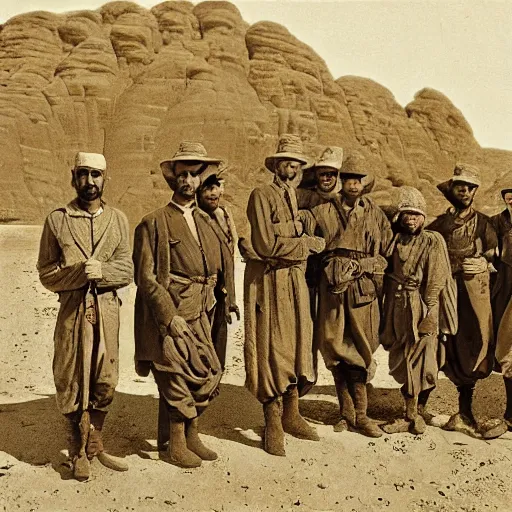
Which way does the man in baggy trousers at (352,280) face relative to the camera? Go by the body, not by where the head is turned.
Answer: toward the camera

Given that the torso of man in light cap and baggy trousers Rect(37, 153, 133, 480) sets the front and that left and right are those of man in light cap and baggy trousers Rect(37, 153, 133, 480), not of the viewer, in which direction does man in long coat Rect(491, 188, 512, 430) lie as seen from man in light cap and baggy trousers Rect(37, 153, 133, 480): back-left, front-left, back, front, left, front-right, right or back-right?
left

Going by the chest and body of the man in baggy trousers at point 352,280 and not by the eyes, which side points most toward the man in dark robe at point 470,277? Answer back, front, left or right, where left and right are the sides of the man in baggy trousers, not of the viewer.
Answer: left

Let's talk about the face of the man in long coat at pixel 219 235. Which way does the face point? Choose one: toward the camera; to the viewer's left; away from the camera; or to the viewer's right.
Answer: toward the camera

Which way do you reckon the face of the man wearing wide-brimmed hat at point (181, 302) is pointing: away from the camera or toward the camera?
toward the camera

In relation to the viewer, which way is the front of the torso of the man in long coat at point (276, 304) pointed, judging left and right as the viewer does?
facing the viewer and to the right of the viewer

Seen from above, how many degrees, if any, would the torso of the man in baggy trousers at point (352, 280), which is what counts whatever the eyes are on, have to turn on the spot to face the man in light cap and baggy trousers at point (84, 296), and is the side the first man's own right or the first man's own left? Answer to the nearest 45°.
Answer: approximately 45° to the first man's own right

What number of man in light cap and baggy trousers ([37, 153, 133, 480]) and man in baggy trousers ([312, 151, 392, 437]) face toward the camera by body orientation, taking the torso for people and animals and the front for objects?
2

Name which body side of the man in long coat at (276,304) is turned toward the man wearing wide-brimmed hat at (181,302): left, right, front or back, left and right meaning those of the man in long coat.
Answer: right

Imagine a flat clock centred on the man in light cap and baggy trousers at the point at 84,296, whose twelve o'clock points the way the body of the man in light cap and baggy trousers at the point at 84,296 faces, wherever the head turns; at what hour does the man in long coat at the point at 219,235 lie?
the man in long coat at the point at 219,235 is roughly at 8 o'clock from the man in light cap and baggy trousers at the point at 84,296.

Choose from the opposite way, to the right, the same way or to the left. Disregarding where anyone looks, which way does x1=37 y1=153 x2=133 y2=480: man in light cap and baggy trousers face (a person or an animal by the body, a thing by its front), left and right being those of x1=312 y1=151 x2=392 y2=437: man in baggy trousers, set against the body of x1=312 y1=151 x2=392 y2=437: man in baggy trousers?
the same way

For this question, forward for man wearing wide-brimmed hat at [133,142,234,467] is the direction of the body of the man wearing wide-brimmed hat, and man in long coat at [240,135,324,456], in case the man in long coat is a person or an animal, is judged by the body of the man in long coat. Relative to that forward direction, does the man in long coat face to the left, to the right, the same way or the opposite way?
the same way

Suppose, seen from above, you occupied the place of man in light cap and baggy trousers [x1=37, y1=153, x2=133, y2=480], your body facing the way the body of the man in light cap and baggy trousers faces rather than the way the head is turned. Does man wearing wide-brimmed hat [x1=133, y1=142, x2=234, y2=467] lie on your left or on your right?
on your left

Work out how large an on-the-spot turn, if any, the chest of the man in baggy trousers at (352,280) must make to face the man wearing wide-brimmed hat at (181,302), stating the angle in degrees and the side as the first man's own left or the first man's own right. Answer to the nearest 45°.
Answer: approximately 45° to the first man's own right

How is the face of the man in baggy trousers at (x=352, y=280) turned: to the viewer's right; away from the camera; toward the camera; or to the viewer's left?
toward the camera

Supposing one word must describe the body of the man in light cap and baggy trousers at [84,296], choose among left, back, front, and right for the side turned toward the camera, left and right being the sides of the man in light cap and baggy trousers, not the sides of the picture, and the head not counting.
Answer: front
